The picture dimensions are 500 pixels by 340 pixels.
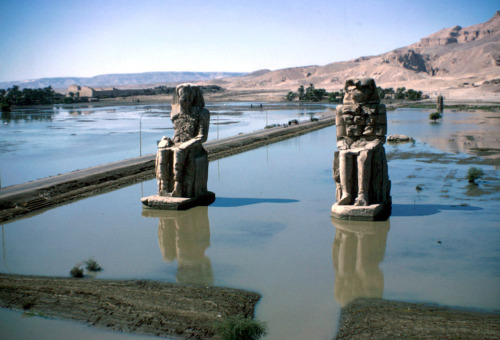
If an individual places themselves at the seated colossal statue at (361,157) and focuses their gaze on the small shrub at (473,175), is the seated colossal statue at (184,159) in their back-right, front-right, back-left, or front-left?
back-left

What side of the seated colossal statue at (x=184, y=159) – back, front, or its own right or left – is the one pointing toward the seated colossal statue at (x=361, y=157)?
left

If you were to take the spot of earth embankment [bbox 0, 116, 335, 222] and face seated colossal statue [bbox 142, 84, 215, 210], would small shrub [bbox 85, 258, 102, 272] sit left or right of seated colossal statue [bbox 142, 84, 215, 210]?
right

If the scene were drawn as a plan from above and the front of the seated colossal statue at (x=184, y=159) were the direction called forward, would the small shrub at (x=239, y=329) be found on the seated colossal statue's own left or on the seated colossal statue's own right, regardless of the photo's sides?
on the seated colossal statue's own left

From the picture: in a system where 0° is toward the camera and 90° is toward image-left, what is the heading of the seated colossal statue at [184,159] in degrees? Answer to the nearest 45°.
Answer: approximately 45°

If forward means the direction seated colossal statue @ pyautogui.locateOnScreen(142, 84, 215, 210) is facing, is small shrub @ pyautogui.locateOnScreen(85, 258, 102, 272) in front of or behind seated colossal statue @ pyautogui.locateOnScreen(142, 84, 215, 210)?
in front

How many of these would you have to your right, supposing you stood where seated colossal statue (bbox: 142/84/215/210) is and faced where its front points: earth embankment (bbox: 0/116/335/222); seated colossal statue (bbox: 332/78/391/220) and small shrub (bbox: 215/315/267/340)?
1

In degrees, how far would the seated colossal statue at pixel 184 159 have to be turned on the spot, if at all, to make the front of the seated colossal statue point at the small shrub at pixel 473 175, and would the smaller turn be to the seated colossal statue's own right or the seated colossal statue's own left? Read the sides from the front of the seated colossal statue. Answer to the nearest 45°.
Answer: approximately 135° to the seated colossal statue's own left

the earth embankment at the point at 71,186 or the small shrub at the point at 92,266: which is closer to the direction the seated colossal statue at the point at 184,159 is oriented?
the small shrub
